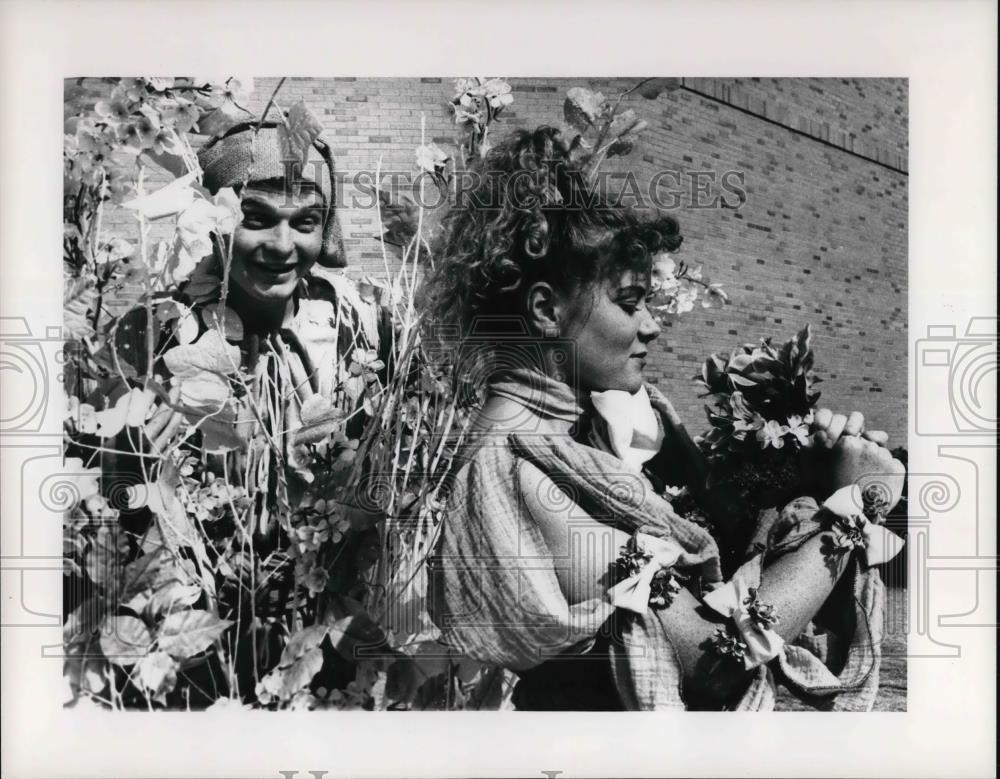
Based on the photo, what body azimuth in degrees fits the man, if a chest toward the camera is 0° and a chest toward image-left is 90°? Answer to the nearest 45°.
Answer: approximately 0°
